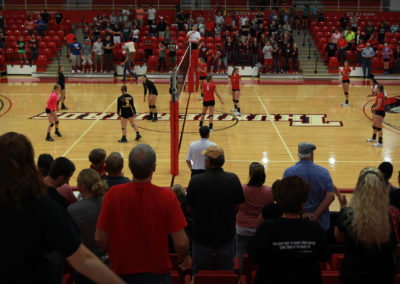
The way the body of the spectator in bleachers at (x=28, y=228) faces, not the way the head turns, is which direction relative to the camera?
away from the camera

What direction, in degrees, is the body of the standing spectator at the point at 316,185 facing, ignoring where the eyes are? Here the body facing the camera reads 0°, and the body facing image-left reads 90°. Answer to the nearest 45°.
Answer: approximately 180°

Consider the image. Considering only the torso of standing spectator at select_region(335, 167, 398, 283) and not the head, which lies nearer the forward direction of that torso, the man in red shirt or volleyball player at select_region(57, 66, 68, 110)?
the volleyball player

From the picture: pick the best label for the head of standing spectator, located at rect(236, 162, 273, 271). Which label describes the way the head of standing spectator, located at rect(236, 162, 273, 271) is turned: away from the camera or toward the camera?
away from the camera

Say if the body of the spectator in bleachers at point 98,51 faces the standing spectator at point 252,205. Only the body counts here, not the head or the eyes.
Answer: yes

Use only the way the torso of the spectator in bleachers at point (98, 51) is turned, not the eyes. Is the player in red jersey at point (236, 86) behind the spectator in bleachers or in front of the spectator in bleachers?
in front

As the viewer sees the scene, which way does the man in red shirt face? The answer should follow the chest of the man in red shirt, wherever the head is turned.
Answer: away from the camera

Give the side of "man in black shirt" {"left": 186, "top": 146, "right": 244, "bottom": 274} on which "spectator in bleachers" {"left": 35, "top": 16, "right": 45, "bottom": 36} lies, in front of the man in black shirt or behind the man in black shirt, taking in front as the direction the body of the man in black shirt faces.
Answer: in front

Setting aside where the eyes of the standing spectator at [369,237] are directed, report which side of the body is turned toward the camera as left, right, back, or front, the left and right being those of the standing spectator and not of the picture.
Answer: back

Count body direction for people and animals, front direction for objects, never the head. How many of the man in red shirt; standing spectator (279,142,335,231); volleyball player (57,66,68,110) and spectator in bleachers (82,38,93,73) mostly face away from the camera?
2

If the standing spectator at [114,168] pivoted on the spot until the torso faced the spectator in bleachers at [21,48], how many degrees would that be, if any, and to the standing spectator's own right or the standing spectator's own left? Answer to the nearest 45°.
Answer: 0° — they already face them

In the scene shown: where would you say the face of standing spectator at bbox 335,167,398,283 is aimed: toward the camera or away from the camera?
away from the camera
